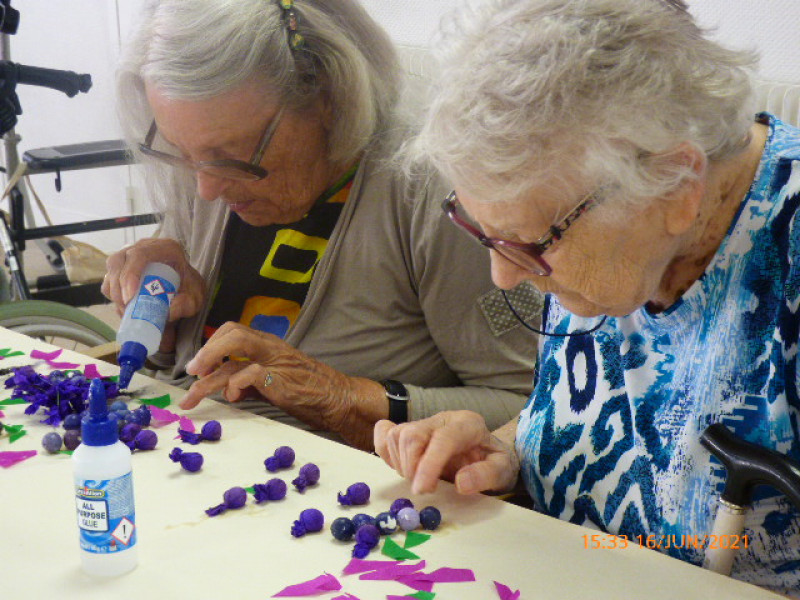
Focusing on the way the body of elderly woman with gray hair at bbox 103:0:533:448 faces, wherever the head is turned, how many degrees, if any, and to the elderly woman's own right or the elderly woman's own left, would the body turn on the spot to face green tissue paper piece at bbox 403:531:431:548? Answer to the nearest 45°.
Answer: approximately 45° to the elderly woman's own left

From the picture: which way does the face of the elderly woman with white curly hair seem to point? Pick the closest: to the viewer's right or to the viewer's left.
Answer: to the viewer's left

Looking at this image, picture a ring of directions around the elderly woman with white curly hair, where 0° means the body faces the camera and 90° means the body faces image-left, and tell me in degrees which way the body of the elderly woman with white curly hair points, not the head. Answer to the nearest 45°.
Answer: approximately 45°

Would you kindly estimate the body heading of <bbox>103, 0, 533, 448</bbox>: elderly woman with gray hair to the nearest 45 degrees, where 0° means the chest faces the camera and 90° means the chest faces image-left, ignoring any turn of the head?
approximately 45°

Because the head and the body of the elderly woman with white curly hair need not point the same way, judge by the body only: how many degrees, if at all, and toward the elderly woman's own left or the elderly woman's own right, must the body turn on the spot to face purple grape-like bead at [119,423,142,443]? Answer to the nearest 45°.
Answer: approximately 45° to the elderly woman's own right

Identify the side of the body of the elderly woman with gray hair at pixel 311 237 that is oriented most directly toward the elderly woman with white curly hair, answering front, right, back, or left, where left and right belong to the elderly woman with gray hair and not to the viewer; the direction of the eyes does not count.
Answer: left

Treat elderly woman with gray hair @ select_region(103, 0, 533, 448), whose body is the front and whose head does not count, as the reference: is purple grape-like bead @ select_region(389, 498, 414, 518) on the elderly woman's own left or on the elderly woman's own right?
on the elderly woman's own left
